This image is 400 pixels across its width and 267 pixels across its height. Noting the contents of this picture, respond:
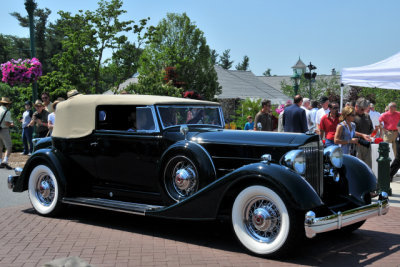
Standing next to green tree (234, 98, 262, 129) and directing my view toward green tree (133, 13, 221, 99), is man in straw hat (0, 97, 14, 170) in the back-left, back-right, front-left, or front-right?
back-left

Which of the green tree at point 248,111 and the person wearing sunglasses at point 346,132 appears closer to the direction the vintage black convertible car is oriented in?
the person wearing sunglasses

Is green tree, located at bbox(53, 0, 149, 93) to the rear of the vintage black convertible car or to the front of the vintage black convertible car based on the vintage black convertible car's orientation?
to the rear

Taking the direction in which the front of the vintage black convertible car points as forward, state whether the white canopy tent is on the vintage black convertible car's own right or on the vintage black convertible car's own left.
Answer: on the vintage black convertible car's own left

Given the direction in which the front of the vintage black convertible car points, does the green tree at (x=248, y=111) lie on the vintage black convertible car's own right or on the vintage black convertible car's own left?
on the vintage black convertible car's own left

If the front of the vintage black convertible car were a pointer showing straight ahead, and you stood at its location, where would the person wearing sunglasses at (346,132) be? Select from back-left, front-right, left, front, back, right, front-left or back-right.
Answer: left

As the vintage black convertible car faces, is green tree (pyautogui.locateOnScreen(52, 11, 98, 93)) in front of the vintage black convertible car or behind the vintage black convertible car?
behind

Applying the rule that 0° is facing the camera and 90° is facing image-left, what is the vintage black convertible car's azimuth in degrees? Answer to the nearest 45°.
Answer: approximately 315°

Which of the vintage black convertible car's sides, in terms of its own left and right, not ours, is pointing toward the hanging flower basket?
back

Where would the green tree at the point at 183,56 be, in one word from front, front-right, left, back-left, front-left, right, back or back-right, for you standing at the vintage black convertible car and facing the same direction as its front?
back-left

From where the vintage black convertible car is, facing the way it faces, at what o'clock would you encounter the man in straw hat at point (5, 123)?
The man in straw hat is roughly at 6 o'clock from the vintage black convertible car.
